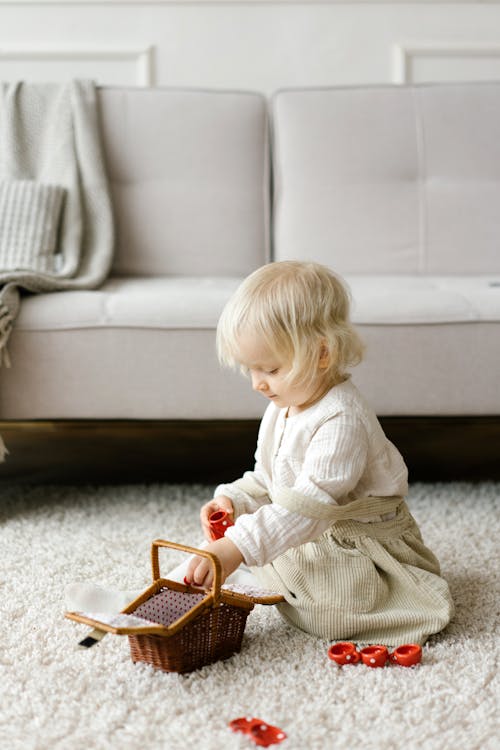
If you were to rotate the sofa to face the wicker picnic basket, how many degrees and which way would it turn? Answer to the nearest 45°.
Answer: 0° — it already faces it

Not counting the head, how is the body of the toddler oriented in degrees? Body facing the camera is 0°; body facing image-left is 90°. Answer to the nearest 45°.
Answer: approximately 45°
